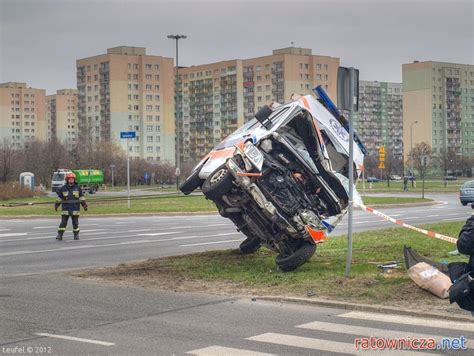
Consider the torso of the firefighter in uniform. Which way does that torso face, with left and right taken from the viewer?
facing the viewer

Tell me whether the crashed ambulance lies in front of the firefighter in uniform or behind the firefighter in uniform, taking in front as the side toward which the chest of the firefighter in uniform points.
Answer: in front
